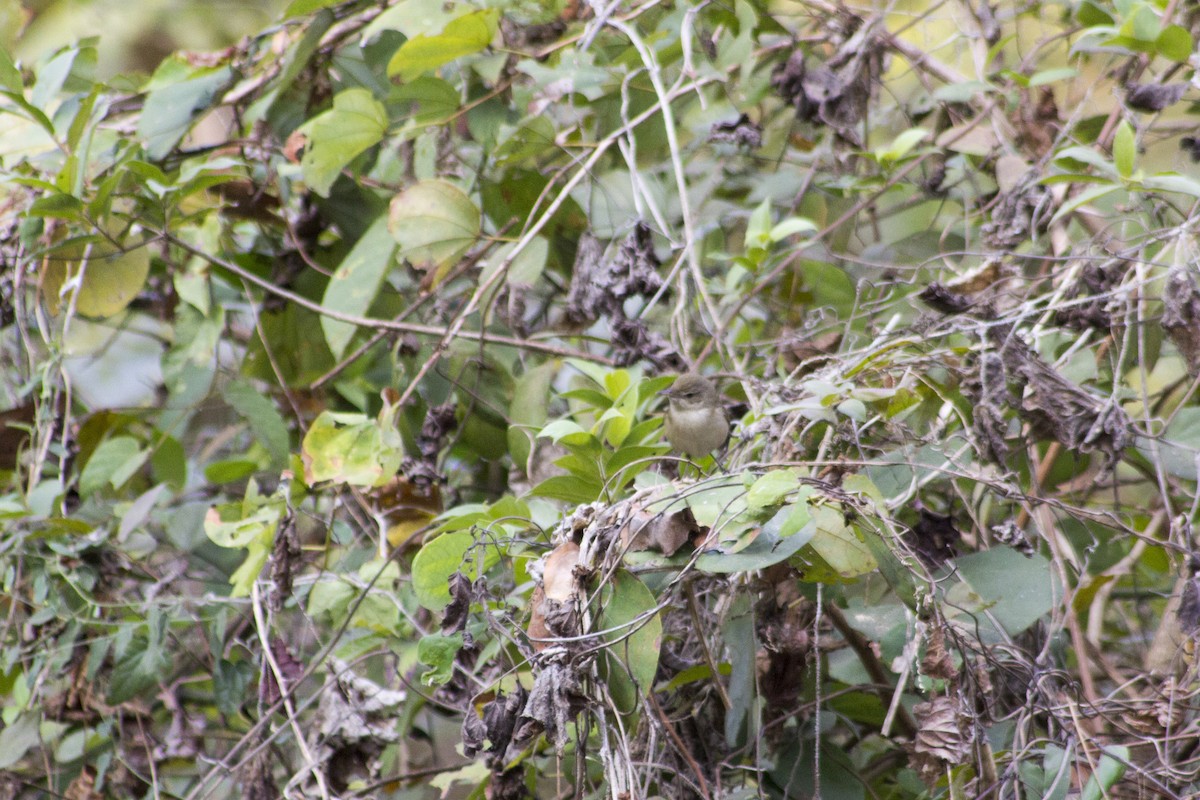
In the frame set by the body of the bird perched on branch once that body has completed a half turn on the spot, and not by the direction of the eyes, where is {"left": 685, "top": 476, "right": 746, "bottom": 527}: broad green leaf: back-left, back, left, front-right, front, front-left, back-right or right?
back-right

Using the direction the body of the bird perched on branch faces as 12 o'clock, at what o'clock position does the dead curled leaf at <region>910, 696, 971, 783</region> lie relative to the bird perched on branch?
The dead curled leaf is roughly at 10 o'clock from the bird perched on branch.

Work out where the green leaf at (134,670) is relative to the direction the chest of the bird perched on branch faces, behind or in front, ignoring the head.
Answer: in front

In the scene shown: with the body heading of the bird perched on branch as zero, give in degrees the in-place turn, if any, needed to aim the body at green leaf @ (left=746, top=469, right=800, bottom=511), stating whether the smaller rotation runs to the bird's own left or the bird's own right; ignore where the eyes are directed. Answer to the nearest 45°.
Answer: approximately 45° to the bird's own left

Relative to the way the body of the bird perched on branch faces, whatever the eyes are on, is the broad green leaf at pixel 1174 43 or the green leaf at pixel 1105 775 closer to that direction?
the green leaf

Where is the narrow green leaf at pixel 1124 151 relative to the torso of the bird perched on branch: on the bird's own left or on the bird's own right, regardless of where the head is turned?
on the bird's own left

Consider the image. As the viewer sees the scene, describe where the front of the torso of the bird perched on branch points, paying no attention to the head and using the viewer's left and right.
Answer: facing the viewer and to the left of the viewer

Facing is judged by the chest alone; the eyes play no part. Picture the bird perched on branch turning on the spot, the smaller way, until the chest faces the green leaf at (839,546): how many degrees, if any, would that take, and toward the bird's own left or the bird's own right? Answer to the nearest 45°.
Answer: approximately 45° to the bird's own left

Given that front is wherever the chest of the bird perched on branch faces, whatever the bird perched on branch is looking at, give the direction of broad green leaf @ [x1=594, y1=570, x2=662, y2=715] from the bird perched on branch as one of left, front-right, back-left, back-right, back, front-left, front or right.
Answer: front-right
